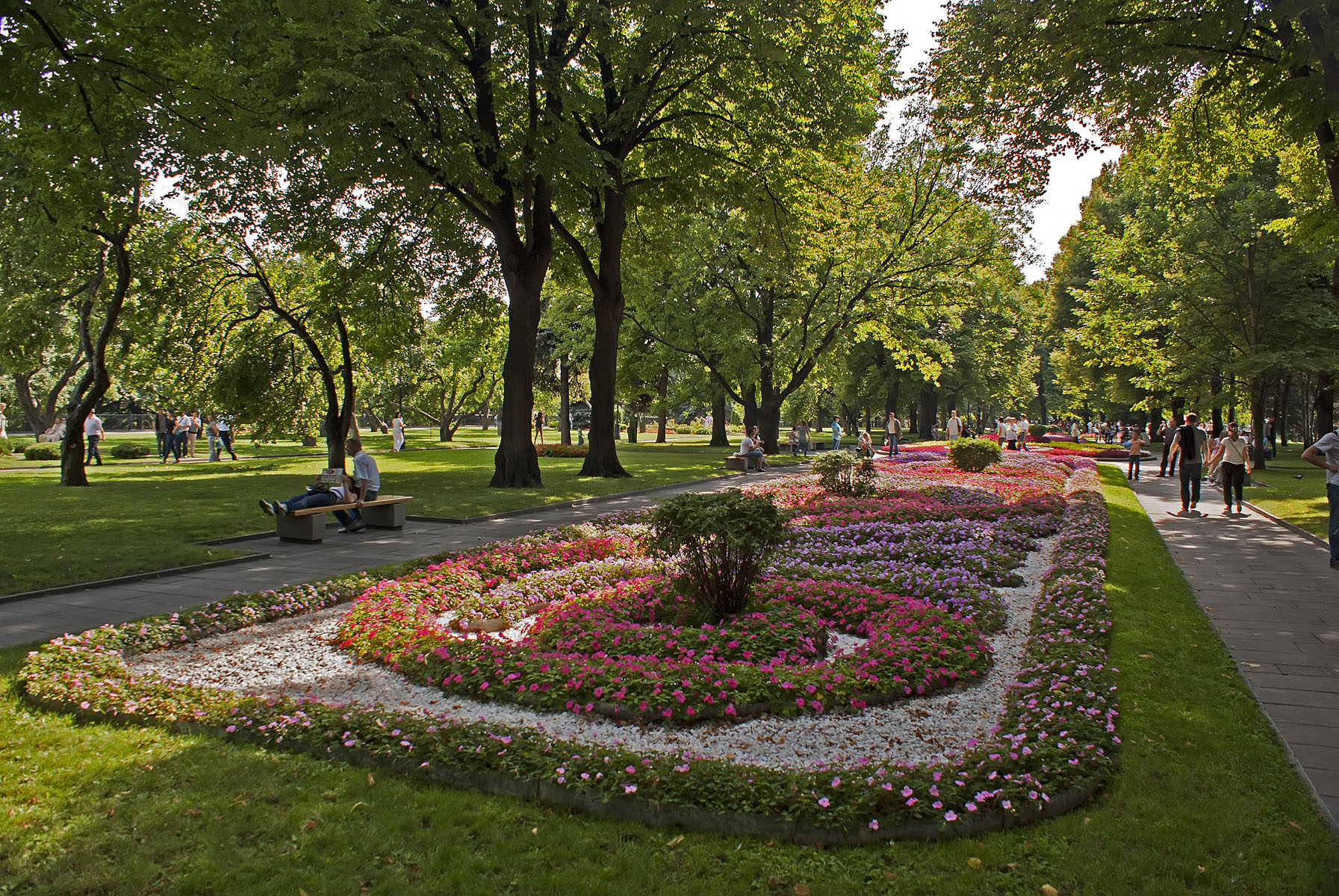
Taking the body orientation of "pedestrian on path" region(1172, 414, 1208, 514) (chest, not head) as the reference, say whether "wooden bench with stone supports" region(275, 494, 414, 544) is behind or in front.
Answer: behind

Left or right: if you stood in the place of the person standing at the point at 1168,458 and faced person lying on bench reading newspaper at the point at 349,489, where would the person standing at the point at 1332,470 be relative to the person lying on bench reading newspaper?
left

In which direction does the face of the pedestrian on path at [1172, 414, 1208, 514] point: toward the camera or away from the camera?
away from the camera

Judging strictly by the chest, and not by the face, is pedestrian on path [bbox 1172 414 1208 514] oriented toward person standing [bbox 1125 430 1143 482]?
yes

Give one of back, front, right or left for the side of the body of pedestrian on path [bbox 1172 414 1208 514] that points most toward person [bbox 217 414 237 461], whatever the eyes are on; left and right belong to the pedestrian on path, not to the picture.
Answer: left

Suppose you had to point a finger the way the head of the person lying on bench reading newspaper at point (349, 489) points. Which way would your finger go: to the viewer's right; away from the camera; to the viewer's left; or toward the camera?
to the viewer's left

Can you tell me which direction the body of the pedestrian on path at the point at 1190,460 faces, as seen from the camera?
away from the camera
